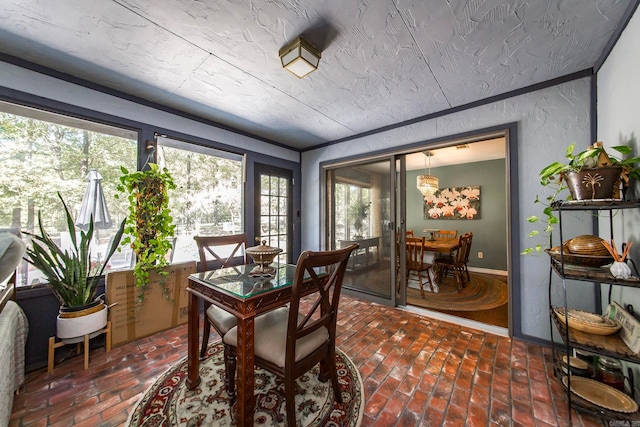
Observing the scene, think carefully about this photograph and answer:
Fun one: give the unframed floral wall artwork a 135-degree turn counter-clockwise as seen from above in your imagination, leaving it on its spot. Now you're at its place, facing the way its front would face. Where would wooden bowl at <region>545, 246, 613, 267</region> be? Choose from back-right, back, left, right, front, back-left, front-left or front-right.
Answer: back-right

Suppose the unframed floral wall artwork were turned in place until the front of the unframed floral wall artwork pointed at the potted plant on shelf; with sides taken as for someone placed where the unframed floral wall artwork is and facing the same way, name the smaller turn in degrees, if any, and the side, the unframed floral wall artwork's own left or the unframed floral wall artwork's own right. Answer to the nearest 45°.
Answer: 0° — it already faces it

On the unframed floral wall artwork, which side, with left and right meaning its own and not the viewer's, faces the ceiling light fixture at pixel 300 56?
front

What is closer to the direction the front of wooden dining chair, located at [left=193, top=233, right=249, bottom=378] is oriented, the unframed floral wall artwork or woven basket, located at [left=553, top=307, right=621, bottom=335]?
the woven basket

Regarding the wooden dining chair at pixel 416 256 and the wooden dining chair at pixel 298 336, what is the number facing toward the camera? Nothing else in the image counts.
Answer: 0

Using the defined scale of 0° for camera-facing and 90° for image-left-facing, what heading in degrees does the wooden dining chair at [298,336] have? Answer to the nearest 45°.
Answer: approximately 135°

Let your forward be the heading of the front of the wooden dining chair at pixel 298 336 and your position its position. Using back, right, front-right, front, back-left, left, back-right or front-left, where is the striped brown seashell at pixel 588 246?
back-right

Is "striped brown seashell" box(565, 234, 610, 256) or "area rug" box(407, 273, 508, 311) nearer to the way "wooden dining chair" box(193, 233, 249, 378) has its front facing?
the striped brown seashell

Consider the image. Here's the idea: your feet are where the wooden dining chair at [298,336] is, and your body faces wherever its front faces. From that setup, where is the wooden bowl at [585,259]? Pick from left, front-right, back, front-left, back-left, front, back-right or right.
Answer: back-right

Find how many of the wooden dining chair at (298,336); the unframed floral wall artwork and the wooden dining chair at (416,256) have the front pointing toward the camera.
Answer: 1

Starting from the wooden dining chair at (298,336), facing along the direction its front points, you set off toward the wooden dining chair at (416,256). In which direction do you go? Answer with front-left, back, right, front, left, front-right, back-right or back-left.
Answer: right

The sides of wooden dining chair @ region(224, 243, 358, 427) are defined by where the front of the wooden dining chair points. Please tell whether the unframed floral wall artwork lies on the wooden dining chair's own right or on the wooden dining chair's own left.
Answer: on the wooden dining chair's own right

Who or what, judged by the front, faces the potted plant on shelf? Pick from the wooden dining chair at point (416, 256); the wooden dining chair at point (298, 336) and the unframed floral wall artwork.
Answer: the unframed floral wall artwork

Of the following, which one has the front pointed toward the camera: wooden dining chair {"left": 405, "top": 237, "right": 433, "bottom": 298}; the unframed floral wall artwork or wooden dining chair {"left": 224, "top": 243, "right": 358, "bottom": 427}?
the unframed floral wall artwork

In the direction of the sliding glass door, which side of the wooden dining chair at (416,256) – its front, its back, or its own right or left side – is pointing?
back

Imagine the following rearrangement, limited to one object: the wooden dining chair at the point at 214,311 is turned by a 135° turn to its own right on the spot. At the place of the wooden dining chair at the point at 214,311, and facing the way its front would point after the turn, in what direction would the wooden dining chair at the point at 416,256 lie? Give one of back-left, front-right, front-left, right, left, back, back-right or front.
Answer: back

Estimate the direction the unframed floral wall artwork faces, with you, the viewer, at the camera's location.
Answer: facing the viewer

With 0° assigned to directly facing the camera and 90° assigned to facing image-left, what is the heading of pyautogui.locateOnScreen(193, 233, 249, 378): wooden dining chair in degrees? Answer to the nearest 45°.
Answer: approximately 315°

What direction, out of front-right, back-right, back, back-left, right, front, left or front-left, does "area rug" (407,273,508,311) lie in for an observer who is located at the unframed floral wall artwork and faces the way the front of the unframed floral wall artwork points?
front

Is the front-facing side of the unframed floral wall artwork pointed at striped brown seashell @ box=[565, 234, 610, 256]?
yes

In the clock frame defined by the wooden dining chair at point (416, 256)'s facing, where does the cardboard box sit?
The cardboard box is roughly at 6 o'clock from the wooden dining chair.

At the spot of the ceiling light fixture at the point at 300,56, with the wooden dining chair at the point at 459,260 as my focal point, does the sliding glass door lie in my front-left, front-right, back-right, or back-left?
front-left

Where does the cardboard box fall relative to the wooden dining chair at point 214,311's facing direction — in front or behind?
behind
